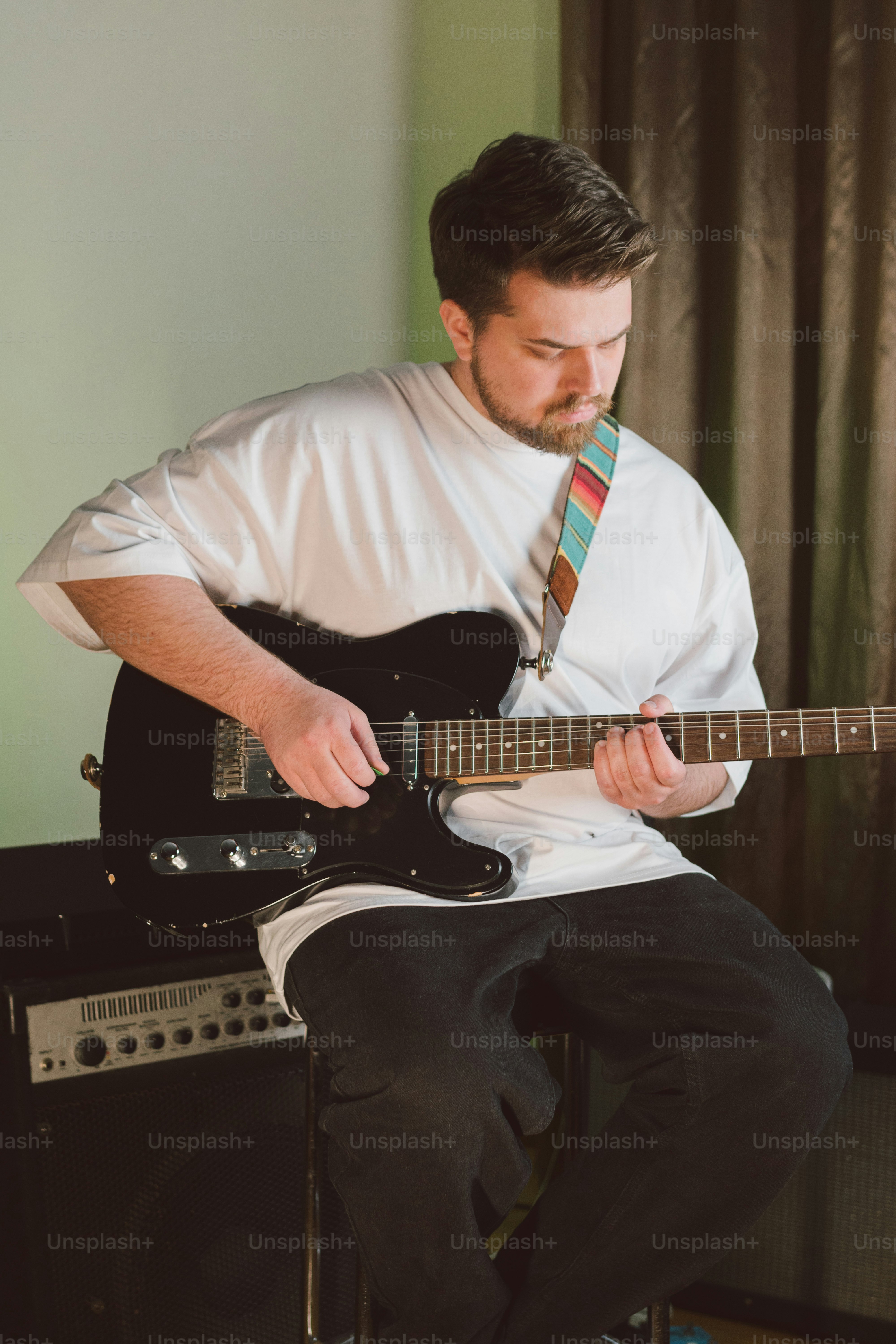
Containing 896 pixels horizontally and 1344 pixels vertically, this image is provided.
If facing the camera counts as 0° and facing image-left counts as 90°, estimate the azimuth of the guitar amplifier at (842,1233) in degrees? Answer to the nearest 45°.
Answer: approximately 0°
